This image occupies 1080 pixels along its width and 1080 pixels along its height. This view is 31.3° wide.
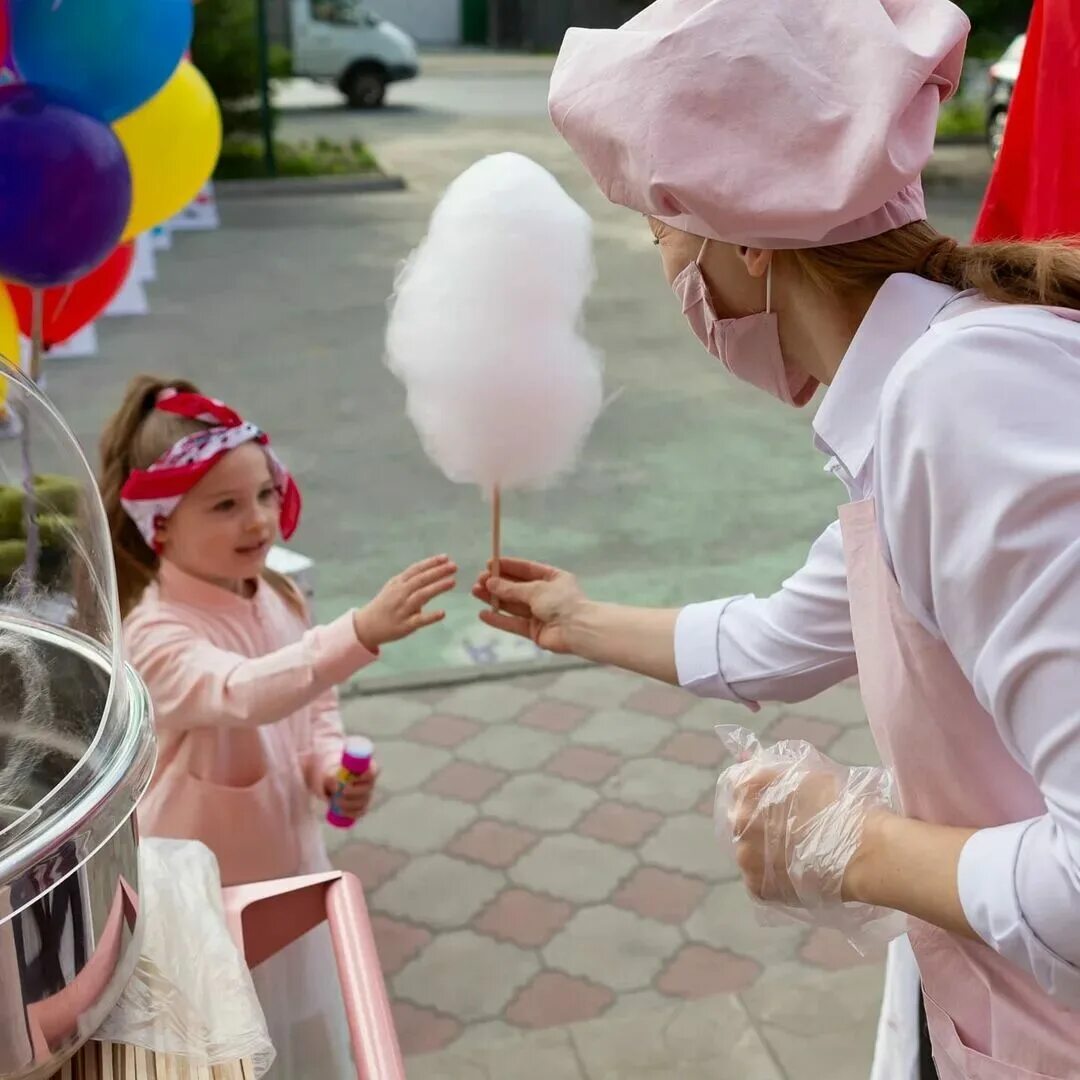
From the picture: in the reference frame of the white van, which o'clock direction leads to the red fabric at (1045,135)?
The red fabric is roughly at 3 o'clock from the white van.

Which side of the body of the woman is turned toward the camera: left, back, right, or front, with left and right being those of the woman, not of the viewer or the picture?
left

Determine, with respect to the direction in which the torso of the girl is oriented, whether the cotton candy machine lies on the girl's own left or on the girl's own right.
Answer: on the girl's own right

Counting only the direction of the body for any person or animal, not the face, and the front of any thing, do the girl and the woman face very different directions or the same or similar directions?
very different directions

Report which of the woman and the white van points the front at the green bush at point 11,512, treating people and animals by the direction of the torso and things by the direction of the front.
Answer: the woman

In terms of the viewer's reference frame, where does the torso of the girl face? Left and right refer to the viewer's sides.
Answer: facing the viewer and to the right of the viewer

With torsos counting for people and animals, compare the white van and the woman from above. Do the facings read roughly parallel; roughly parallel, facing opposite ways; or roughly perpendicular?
roughly parallel, facing opposite ways

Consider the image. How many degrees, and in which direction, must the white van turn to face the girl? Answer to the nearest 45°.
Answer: approximately 90° to its right

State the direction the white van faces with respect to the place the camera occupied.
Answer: facing to the right of the viewer

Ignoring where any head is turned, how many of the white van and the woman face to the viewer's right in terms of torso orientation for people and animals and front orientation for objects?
1

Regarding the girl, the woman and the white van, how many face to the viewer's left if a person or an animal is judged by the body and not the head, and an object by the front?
1
